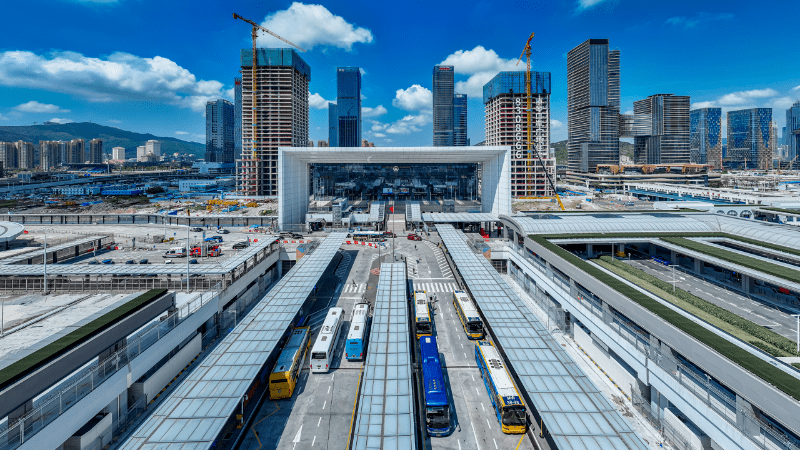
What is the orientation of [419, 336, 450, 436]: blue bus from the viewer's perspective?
toward the camera

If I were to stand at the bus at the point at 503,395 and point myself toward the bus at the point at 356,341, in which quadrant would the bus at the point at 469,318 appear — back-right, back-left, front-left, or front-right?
front-right

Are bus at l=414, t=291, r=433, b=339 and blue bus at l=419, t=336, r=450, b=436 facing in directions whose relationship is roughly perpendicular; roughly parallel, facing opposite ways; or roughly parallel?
roughly parallel

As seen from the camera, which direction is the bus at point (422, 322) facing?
toward the camera

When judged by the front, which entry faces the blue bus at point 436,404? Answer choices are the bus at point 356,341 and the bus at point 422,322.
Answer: the bus at point 422,322
